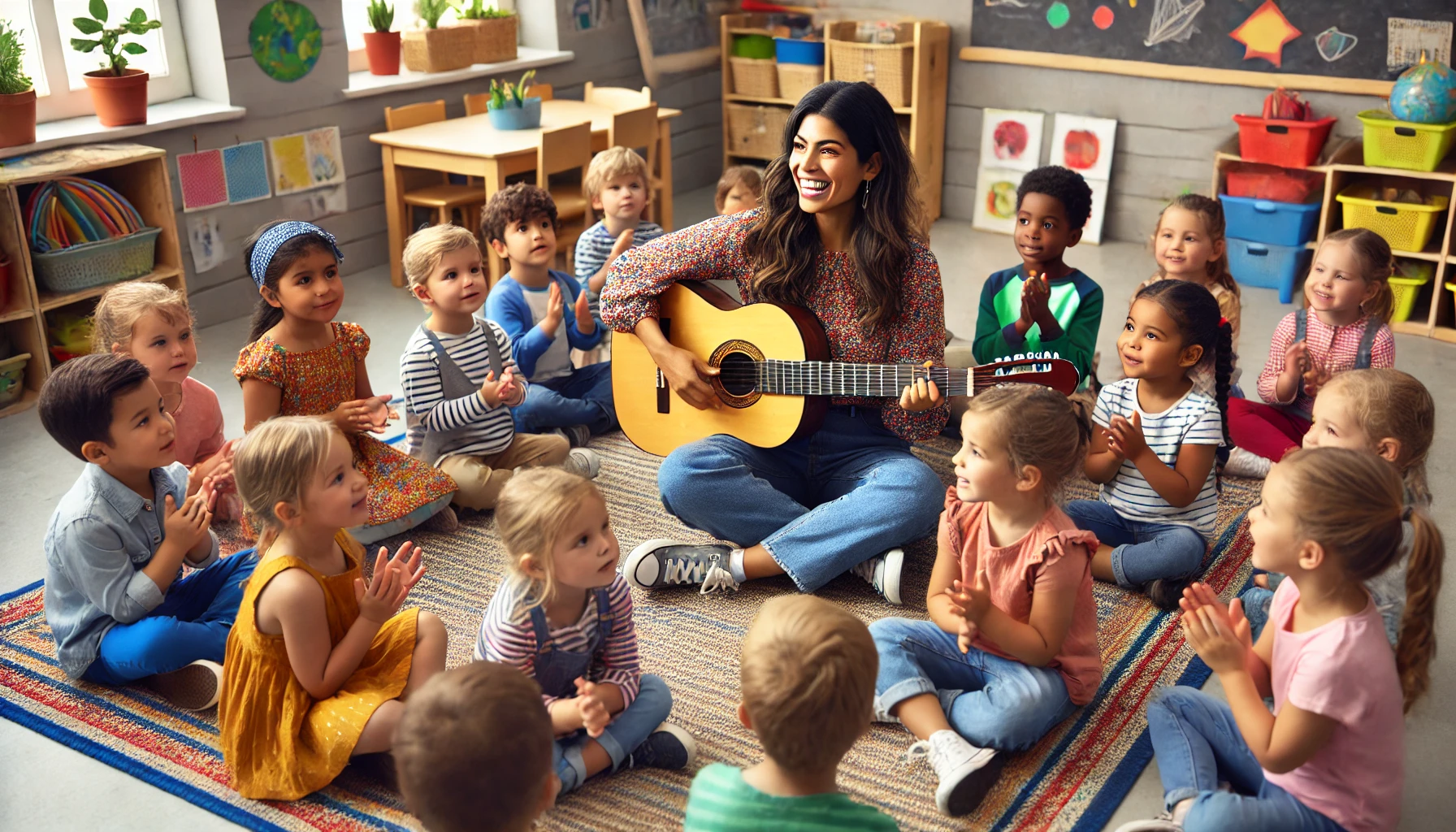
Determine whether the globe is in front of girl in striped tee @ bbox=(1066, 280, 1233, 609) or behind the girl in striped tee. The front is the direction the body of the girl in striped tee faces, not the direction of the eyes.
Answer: behind

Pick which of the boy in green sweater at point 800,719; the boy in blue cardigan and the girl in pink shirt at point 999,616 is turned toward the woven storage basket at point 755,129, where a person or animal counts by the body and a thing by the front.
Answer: the boy in green sweater

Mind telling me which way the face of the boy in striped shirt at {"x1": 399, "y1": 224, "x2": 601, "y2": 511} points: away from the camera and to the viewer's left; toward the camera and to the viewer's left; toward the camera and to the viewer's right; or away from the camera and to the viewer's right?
toward the camera and to the viewer's right

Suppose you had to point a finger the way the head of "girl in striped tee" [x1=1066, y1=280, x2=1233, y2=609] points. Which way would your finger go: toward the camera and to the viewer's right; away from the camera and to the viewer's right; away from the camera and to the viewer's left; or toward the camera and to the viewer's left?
toward the camera and to the viewer's left

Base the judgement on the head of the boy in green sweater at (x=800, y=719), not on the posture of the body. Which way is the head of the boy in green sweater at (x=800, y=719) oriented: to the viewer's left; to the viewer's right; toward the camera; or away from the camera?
away from the camera

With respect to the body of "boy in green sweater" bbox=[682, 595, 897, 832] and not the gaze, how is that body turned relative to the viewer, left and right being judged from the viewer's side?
facing away from the viewer

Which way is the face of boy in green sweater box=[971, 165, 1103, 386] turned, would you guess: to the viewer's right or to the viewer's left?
to the viewer's left

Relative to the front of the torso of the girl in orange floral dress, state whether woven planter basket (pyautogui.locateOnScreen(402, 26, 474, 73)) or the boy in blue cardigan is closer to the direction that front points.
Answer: the boy in blue cardigan

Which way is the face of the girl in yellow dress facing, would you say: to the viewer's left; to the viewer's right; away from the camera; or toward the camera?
to the viewer's right

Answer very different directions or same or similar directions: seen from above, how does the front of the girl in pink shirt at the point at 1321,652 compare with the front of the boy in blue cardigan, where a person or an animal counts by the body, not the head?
very different directions

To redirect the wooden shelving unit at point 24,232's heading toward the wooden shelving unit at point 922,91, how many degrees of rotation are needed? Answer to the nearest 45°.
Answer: approximately 45° to its left

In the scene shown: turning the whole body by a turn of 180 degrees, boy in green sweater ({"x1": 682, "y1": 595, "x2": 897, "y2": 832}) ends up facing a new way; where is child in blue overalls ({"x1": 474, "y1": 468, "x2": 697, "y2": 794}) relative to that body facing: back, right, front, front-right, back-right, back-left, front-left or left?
back-right

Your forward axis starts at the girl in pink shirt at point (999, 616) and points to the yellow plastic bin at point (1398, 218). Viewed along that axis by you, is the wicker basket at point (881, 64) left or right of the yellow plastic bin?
left

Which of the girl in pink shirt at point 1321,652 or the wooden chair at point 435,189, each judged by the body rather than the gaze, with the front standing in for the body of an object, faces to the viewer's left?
the girl in pink shirt

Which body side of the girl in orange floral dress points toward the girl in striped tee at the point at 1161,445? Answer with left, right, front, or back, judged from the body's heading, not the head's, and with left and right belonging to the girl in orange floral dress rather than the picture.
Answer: front

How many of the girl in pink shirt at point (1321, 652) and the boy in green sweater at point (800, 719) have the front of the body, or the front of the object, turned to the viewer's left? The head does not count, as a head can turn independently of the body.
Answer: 1
